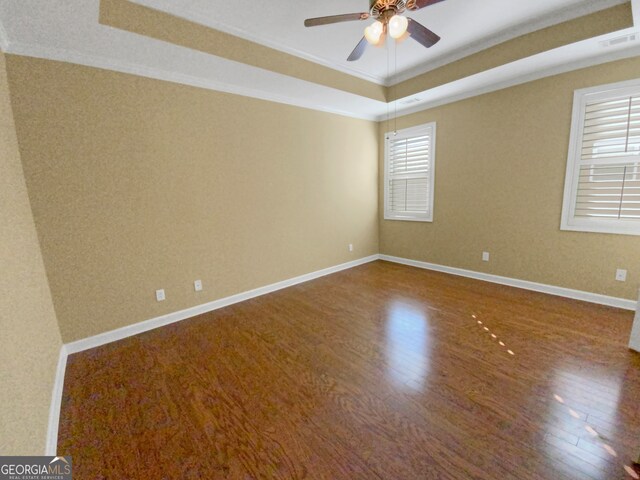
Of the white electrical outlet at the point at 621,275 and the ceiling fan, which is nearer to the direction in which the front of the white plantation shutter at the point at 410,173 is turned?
the ceiling fan

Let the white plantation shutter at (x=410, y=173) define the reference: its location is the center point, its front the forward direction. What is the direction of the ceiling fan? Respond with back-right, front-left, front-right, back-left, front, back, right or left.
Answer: front-left

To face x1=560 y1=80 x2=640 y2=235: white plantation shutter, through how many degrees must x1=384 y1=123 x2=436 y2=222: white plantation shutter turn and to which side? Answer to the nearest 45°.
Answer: approximately 90° to its left

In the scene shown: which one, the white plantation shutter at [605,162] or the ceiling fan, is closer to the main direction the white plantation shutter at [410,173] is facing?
the ceiling fan

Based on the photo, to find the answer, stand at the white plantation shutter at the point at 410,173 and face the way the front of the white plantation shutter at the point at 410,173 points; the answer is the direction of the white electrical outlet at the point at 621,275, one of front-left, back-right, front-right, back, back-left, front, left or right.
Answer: left

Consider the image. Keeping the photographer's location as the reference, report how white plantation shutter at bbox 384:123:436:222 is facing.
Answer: facing the viewer and to the left of the viewer
